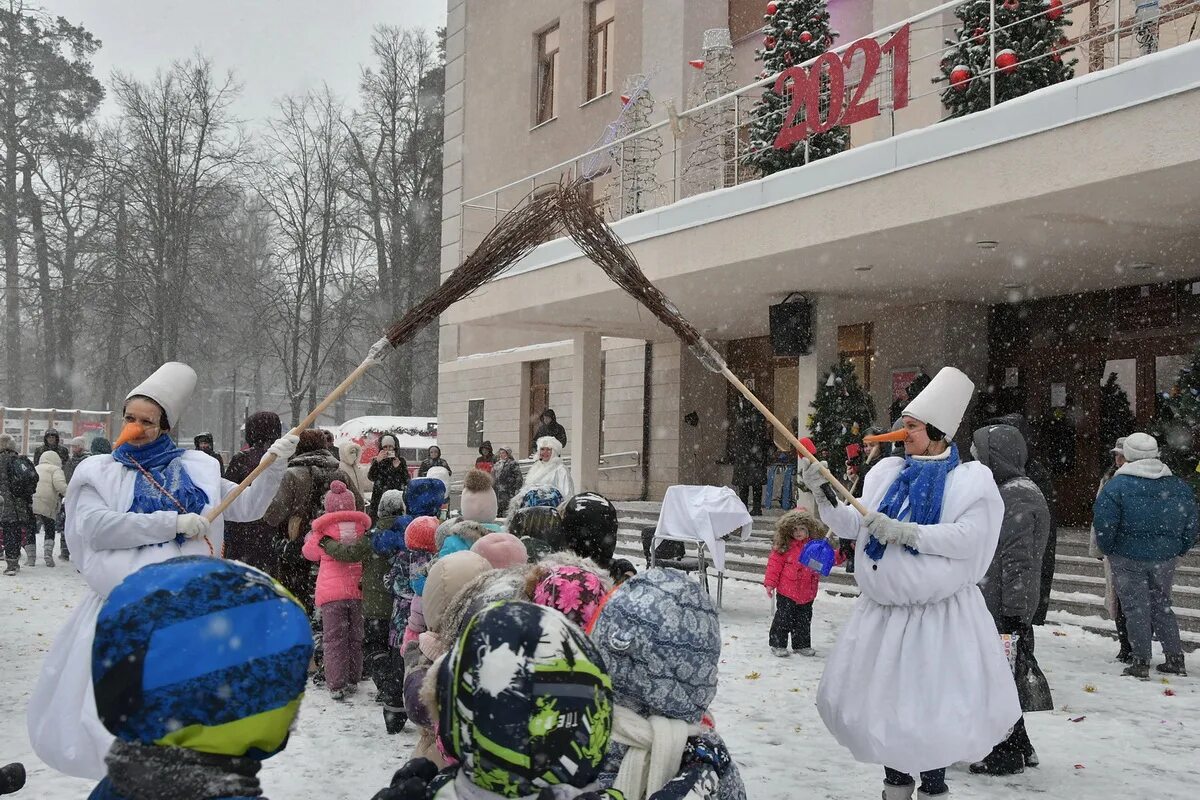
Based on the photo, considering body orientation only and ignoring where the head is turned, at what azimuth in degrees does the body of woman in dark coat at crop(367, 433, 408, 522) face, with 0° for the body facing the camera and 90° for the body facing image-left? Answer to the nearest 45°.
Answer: approximately 0°

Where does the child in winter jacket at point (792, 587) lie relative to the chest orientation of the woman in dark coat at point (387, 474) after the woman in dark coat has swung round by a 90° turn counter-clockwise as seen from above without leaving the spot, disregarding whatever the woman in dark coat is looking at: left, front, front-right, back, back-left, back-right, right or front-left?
front-right

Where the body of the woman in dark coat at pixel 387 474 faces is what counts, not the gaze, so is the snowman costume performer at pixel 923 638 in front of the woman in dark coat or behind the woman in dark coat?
in front

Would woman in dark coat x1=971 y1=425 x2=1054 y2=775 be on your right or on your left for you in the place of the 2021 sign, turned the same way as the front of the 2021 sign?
on your left

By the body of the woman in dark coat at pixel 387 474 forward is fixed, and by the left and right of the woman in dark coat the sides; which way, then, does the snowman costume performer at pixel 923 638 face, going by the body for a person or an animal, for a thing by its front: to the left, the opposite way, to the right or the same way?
to the right

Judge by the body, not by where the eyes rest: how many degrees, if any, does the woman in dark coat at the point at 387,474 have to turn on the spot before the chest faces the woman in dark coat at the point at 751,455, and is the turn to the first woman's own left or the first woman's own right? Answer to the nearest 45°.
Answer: approximately 135° to the first woman's own left

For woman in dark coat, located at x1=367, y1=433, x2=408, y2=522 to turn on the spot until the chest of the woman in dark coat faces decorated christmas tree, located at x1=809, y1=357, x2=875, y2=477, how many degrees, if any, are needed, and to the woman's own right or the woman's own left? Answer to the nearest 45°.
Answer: approximately 90° to the woman's own left

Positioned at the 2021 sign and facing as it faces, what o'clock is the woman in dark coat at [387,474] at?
The woman in dark coat is roughly at 1 o'clock from the 2021 sign.

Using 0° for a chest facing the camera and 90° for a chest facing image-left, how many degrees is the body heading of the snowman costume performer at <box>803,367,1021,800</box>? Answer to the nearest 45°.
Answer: approximately 45°

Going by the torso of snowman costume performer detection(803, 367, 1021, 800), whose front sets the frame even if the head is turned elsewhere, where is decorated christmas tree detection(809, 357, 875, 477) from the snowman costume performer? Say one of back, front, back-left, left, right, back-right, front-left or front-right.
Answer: back-right
